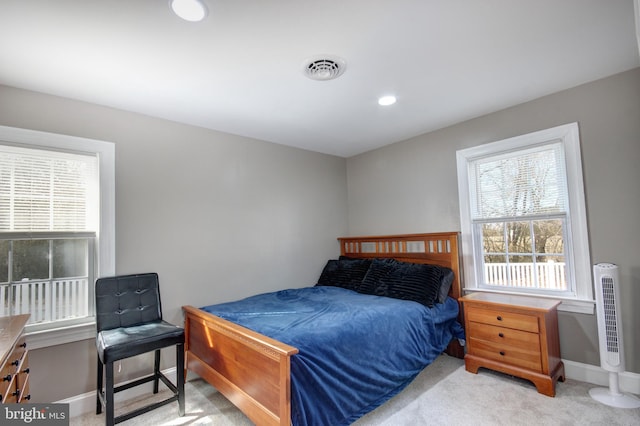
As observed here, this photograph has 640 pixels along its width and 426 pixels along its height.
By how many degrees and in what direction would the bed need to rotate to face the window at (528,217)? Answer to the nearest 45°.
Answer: approximately 135° to its left

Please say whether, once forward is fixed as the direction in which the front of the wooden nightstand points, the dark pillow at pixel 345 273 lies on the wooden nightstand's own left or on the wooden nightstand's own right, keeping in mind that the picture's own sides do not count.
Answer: on the wooden nightstand's own right

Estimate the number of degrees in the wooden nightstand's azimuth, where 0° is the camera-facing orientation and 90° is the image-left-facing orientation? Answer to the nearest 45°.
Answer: approximately 45°

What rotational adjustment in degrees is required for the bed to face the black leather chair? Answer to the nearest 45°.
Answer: approximately 45° to its right
